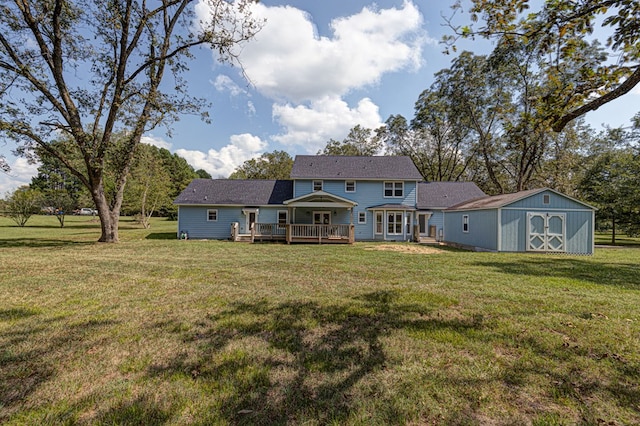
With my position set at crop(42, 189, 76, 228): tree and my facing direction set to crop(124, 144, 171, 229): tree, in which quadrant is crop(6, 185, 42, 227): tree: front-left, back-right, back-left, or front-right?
back-left

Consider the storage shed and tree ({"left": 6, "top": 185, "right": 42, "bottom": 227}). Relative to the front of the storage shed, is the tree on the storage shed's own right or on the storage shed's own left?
on the storage shed's own right

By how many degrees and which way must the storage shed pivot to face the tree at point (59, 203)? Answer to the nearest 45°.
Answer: approximately 90° to its right

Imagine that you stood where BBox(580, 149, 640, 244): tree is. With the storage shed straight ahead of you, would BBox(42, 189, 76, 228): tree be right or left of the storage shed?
right

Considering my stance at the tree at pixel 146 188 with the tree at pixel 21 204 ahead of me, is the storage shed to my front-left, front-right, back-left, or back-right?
back-left

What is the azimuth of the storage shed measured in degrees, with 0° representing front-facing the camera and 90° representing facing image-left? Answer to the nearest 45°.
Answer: approximately 0°

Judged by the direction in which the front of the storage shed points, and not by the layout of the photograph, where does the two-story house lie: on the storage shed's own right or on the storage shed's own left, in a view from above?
on the storage shed's own right

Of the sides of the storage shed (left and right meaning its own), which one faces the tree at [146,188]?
right
